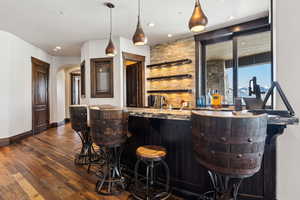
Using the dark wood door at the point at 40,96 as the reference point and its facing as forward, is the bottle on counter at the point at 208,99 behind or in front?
in front

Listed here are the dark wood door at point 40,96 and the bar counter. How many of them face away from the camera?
0

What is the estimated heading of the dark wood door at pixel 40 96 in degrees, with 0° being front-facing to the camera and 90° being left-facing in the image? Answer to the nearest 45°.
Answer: approximately 315°

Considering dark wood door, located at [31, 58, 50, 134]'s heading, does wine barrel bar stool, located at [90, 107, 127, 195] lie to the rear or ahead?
ahead

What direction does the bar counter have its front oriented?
toward the camera

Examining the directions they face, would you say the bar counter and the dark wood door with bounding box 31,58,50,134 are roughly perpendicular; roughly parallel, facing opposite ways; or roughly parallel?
roughly perpendicular

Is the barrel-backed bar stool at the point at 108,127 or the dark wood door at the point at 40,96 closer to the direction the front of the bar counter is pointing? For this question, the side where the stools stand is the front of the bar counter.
the barrel-backed bar stool

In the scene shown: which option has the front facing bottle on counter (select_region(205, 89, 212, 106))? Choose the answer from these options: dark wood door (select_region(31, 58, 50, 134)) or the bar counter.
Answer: the dark wood door

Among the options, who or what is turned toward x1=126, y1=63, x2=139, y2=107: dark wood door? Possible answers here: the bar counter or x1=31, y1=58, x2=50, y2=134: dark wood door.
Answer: x1=31, y1=58, x2=50, y2=134: dark wood door

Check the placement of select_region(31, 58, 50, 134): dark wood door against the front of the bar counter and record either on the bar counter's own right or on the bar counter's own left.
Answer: on the bar counter's own right

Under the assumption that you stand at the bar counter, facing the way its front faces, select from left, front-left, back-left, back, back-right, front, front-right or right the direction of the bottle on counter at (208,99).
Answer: back

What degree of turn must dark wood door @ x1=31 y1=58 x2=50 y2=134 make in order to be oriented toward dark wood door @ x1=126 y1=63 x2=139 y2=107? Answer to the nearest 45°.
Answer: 0° — it already faces it
